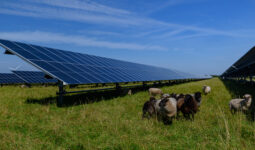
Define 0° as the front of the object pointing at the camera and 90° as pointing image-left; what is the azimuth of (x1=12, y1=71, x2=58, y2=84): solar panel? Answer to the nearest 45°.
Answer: approximately 315°

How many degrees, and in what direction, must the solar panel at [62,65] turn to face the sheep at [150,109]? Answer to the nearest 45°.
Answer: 0° — it already faces it

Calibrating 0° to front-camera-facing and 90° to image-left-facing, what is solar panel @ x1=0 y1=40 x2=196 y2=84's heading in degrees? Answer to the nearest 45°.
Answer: approximately 315°
